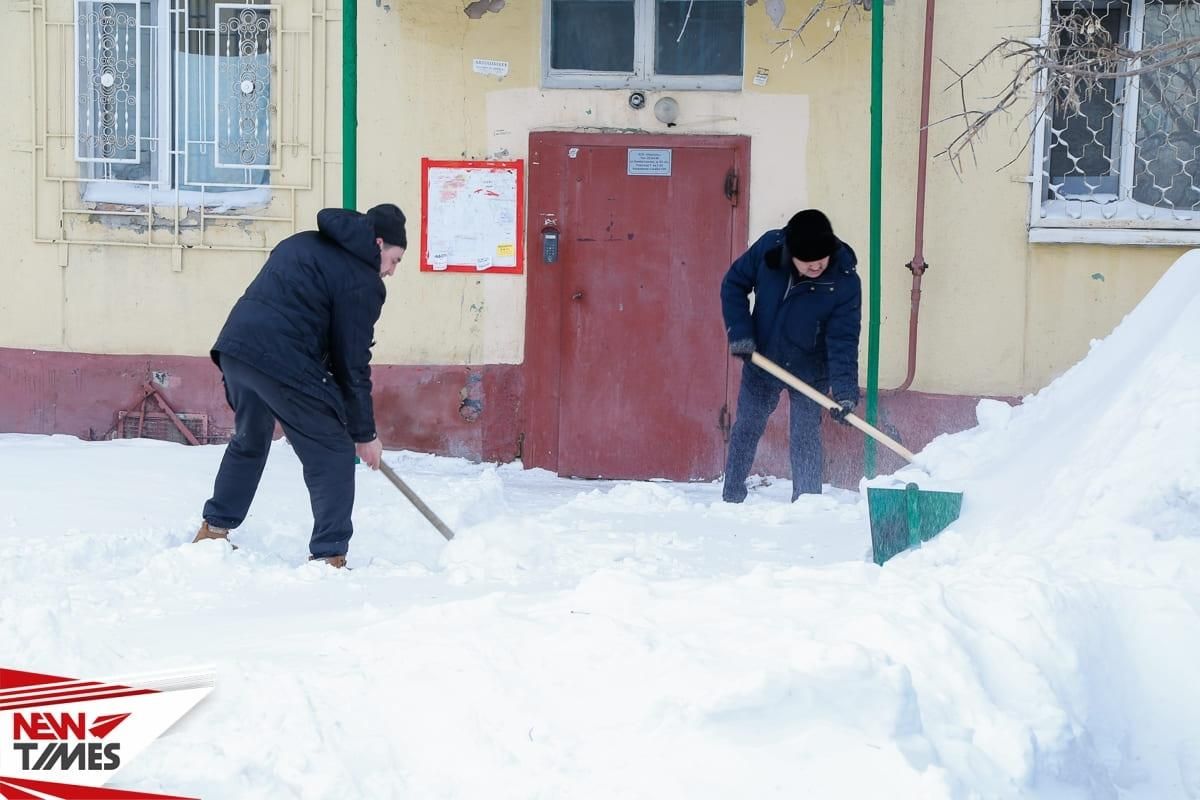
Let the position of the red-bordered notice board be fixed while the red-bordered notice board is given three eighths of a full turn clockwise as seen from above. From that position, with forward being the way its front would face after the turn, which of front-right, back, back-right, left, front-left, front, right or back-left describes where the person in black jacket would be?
back-left

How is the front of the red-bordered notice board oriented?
toward the camera

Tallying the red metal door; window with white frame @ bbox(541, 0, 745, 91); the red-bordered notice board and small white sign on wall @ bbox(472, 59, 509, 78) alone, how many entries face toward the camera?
4

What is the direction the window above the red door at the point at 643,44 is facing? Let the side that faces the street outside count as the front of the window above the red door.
toward the camera

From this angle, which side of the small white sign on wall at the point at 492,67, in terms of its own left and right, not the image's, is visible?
front

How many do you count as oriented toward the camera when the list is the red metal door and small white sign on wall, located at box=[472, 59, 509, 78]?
2

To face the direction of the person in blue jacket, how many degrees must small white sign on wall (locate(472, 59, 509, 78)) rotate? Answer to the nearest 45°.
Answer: approximately 45° to its left

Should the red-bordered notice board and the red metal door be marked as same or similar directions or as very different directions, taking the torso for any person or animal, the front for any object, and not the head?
same or similar directions

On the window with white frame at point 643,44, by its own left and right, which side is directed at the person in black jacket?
front

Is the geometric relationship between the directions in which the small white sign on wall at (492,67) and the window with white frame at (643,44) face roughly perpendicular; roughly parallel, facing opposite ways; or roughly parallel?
roughly parallel

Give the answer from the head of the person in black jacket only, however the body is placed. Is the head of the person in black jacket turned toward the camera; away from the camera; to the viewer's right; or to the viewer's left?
to the viewer's right

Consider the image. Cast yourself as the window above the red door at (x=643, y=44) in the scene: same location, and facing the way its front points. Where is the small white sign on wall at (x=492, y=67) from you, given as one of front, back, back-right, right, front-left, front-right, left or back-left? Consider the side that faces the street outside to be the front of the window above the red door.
right

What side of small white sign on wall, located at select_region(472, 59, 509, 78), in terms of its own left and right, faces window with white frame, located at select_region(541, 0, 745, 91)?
left
